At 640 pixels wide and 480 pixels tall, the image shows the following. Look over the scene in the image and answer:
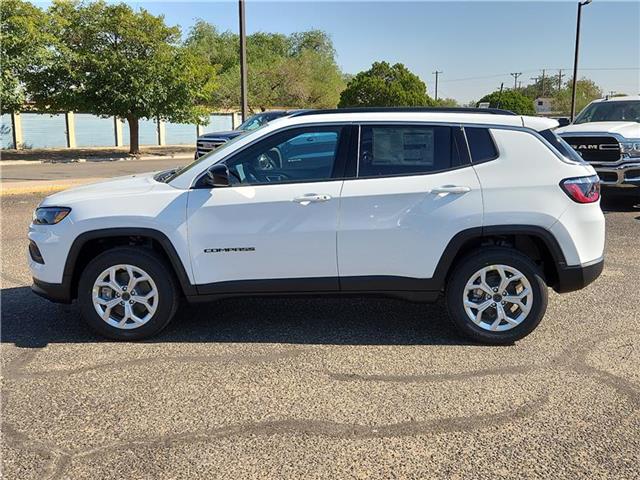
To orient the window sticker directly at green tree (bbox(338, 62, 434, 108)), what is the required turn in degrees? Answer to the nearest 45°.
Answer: approximately 180°

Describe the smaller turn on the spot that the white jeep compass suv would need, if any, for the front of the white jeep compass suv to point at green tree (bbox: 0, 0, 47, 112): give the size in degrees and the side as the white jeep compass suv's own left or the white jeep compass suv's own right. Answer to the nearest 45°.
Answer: approximately 45° to the white jeep compass suv's own right

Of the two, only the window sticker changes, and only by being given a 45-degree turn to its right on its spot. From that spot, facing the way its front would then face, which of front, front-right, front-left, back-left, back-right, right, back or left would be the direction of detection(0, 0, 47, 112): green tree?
right

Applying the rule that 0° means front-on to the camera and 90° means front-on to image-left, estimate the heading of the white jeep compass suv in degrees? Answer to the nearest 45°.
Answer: approximately 90°

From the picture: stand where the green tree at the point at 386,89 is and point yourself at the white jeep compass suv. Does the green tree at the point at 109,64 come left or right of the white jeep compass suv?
right

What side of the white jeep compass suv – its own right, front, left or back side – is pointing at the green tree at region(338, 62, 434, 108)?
right

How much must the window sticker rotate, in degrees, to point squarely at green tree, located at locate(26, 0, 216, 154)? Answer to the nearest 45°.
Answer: approximately 135° to its right

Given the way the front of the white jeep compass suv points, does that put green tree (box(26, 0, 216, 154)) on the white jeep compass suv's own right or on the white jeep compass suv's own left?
on the white jeep compass suv's own right
